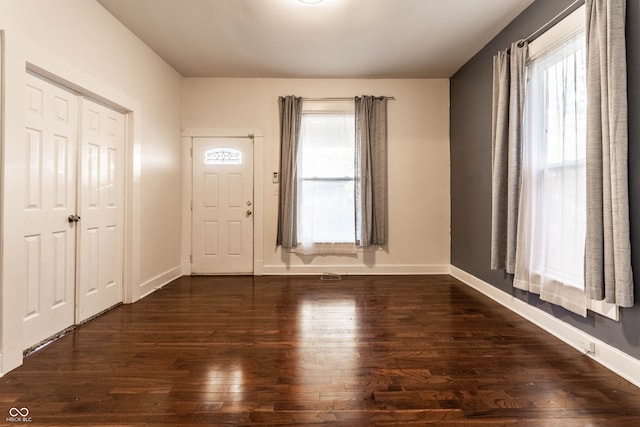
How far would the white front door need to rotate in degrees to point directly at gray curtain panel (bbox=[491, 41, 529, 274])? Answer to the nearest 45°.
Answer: approximately 45° to its left

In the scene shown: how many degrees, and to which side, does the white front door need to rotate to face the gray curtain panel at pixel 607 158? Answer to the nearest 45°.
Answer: approximately 45° to its left

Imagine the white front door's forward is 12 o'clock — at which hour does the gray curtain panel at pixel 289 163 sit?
The gray curtain panel is roughly at 10 o'clock from the white front door.

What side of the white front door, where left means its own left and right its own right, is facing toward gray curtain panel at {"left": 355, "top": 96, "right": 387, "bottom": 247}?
left

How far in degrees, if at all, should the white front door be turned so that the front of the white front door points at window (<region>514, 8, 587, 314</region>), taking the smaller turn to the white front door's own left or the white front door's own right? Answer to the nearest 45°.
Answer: approximately 45° to the white front door's own left

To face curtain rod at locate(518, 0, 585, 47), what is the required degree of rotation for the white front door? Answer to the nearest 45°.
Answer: approximately 45° to its left

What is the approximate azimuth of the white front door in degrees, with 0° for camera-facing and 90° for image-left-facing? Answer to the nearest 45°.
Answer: approximately 0°
